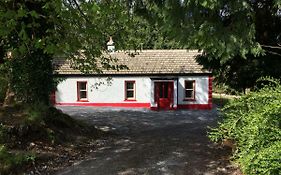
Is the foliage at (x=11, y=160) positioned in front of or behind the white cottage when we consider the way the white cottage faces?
in front

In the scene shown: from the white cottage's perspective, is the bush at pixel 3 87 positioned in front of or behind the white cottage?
in front

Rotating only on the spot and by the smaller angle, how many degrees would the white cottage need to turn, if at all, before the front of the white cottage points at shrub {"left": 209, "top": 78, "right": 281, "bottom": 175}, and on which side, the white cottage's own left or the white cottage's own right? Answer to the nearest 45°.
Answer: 0° — it already faces it

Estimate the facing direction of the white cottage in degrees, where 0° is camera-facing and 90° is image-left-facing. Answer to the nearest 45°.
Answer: approximately 0°
